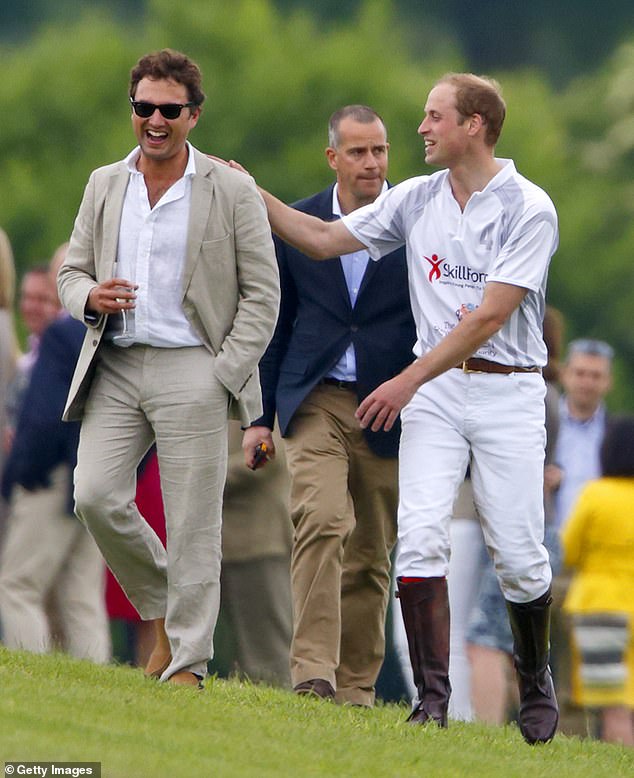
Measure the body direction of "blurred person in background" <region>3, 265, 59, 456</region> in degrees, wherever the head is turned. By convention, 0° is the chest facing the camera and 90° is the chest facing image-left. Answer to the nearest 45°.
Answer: approximately 0°

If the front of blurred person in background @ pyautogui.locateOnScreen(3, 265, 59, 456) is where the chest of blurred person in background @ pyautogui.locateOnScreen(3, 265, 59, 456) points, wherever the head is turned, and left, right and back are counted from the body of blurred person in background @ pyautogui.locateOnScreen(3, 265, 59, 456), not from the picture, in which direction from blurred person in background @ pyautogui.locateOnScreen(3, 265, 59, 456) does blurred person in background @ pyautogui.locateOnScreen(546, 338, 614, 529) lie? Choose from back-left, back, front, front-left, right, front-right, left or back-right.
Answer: left

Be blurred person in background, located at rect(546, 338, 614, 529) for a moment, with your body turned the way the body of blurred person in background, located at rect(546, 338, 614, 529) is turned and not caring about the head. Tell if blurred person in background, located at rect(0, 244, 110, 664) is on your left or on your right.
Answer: on your right

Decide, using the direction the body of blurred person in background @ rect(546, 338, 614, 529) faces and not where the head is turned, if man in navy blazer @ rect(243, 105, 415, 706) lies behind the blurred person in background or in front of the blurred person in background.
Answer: in front

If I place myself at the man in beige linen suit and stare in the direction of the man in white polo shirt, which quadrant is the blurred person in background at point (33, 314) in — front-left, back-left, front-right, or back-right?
back-left

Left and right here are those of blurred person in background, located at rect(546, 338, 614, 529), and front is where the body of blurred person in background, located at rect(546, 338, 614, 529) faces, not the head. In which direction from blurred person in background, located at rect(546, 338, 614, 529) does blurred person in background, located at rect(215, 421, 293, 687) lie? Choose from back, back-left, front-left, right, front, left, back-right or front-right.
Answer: front-right

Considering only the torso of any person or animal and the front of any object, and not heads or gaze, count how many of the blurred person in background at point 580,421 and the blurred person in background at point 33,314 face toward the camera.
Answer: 2

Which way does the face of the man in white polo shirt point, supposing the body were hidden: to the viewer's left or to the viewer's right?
to the viewer's left

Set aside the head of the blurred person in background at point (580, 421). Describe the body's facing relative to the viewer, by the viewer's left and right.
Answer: facing the viewer

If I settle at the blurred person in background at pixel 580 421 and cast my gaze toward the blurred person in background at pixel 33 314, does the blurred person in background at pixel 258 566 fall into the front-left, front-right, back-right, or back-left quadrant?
front-left

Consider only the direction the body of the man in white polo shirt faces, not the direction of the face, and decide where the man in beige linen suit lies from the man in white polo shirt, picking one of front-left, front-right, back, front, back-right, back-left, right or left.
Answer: front-right
